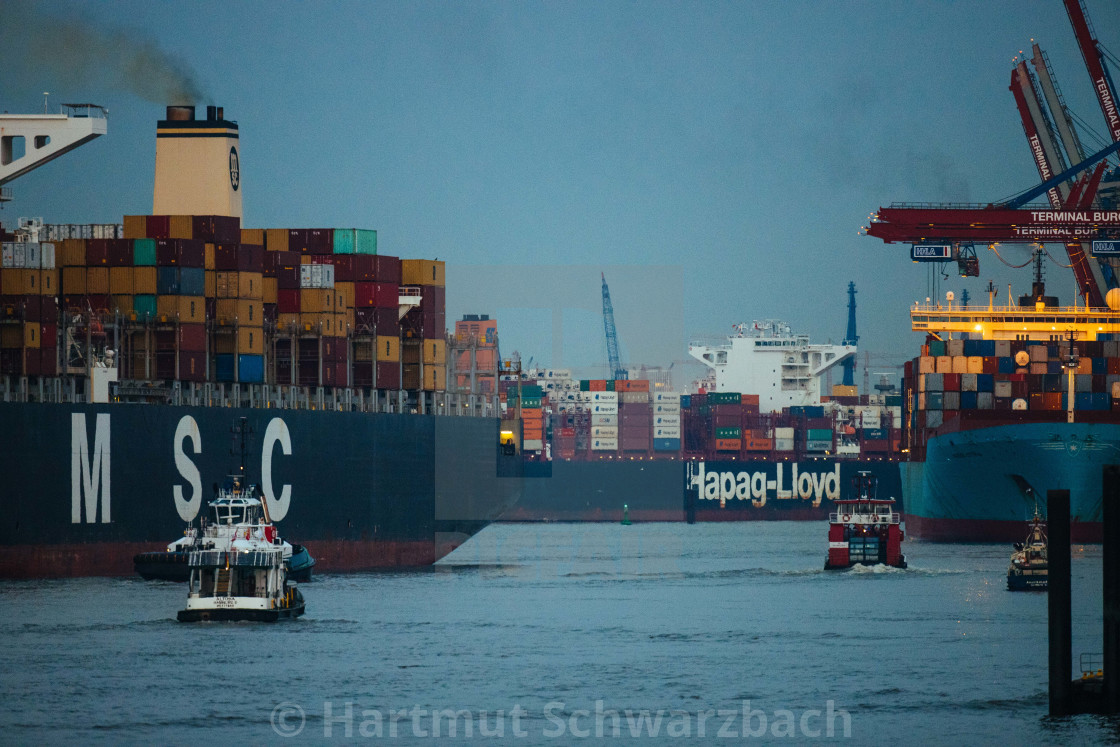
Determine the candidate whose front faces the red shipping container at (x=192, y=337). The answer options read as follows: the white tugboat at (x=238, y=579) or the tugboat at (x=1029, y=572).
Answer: the white tugboat

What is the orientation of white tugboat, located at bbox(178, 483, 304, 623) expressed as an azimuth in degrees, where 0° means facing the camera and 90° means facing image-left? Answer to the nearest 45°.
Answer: approximately 180°
